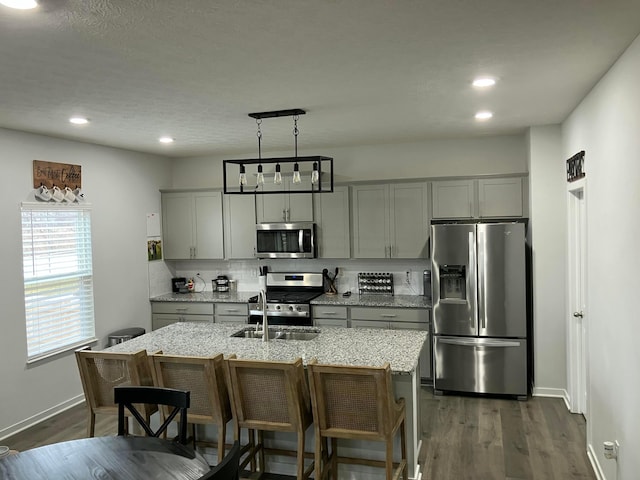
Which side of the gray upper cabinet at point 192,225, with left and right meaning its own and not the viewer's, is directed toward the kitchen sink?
front

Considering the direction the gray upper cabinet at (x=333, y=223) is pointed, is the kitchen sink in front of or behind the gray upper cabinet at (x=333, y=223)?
in front

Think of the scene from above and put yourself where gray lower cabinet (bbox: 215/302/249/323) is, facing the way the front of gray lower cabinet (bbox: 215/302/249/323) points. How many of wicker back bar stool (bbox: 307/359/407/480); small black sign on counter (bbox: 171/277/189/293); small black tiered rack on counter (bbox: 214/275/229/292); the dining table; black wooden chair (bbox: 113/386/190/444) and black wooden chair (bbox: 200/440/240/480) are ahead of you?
4

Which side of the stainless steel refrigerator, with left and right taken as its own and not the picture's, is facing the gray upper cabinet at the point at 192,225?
right

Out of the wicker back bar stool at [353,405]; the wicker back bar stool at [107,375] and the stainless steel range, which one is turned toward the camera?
the stainless steel range

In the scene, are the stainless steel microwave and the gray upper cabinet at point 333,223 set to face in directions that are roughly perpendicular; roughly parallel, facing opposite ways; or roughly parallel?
roughly parallel

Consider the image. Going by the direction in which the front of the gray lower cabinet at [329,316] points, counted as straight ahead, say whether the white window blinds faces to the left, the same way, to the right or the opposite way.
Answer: to the left

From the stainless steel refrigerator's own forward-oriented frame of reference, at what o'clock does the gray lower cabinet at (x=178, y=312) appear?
The gray lower cabinet is roughly at 3 o'clock from the stainless steel refrigerator.

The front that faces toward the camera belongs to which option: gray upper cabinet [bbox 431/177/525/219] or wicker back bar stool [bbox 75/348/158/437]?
the gray upper cabinet

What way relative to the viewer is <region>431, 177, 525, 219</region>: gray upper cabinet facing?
toward the camera

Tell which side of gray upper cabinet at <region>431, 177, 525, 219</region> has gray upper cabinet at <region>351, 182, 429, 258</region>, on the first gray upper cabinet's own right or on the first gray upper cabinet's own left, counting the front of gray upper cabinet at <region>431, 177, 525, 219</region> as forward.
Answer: on the first gray upper cabinet's own right

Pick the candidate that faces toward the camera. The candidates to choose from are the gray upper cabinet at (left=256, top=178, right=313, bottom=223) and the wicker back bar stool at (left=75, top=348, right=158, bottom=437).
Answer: the gray upper cabinet

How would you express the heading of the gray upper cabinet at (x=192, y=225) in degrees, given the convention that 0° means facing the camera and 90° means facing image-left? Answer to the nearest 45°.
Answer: approximately 0°

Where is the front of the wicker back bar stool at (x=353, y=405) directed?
away from the camera

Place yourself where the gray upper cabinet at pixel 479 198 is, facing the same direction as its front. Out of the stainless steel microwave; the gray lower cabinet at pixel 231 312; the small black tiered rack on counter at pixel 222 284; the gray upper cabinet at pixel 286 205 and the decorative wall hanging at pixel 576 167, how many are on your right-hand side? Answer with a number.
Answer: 4

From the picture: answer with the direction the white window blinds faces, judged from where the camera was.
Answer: facing the viewer and to the right of the viewer

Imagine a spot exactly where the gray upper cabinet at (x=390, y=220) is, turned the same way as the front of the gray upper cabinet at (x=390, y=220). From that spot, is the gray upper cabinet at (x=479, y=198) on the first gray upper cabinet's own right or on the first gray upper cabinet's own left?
on the first gray upper cabinet's own left

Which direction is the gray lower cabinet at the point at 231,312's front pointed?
toward the camera

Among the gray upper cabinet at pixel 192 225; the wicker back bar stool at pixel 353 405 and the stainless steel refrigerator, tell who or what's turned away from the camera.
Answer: the wicker back bar stool

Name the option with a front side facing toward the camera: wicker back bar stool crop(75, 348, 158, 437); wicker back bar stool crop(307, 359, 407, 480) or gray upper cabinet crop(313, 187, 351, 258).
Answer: the gray upper cabinet
